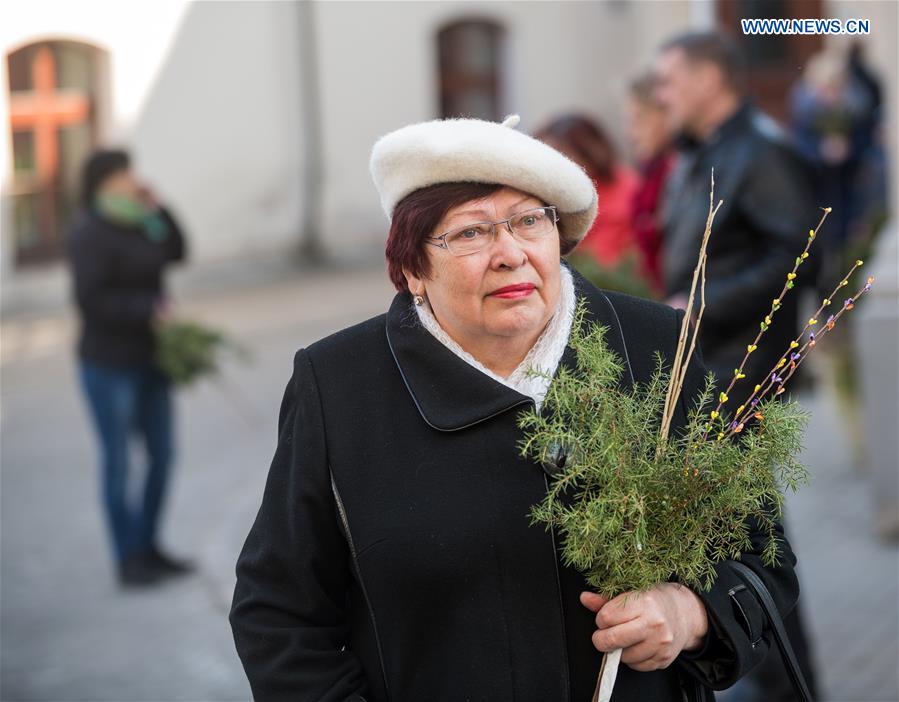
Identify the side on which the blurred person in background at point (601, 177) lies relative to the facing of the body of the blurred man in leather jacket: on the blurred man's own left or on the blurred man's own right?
on the blurred man's own right

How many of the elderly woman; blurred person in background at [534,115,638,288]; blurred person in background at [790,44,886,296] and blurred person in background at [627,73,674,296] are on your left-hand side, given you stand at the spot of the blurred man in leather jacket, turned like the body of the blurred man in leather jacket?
1

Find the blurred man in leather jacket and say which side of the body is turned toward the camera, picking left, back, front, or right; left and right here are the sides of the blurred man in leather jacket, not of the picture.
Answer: left

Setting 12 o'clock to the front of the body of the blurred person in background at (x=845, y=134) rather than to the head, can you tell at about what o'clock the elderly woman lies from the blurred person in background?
The elderly woman is roughly at 12 o'clock from the blurred person in background.

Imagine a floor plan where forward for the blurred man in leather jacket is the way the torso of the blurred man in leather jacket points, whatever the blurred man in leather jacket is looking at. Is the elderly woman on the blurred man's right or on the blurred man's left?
on the blurred man's left

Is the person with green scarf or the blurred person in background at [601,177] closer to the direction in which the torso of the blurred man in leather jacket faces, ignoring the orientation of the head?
the person with green scarf

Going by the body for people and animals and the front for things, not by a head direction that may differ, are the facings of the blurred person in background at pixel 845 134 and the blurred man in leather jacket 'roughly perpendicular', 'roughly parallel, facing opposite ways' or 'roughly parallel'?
roughly perpendicular

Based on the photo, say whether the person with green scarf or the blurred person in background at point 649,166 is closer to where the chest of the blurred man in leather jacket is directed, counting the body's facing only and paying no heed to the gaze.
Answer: the person with green scarf
